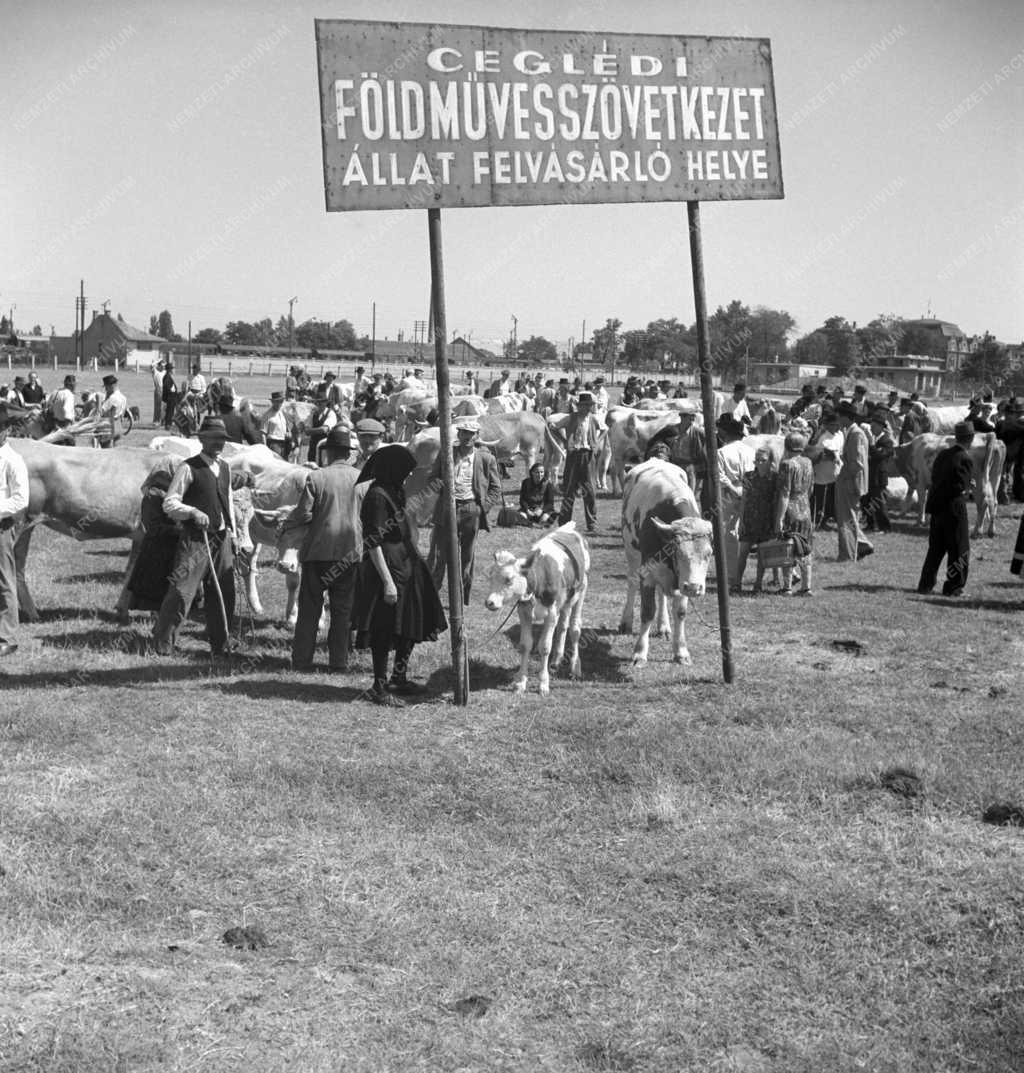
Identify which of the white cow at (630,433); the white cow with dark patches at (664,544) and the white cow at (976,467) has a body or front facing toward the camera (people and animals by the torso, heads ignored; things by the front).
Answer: the white cow with dark patches at (664,544)

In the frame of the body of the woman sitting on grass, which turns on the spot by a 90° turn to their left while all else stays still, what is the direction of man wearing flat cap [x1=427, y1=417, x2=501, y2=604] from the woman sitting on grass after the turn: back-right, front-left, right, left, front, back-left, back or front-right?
right

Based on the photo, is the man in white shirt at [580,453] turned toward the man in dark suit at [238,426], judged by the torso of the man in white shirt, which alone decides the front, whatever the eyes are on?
no

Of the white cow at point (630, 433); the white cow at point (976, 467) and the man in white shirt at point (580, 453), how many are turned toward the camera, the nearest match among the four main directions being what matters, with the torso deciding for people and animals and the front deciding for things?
1

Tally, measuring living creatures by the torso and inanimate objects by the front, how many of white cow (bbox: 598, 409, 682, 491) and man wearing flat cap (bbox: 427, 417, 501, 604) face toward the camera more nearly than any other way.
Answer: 1

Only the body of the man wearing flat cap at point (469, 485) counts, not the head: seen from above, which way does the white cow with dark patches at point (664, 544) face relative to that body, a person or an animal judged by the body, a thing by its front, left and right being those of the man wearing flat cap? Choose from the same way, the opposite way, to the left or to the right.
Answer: the same way

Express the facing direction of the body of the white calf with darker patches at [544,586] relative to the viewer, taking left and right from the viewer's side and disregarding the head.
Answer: facing the viewer and to the left of the viewer

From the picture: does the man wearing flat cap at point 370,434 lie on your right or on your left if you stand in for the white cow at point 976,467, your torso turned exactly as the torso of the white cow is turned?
on your left

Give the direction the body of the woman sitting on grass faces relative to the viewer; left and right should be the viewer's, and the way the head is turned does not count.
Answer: facing the viewer

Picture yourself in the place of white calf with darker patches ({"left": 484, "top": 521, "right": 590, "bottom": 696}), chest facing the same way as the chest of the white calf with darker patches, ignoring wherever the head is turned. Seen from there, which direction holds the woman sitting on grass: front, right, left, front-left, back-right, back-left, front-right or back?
back-right

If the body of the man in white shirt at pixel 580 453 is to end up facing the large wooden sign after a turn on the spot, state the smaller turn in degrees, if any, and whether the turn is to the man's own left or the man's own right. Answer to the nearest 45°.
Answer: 0° — they already face it

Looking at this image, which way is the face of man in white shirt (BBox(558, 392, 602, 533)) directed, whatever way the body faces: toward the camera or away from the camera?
toward the camera

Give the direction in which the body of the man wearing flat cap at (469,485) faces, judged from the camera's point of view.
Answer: toward the camera
